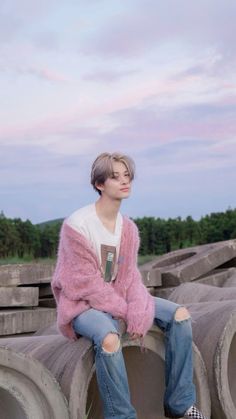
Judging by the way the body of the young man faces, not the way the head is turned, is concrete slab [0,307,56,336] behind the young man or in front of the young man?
behind

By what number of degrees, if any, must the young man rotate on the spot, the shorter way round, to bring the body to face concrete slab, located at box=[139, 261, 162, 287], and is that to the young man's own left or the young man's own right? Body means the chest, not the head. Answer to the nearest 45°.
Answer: approximately 135° to the young man's own left

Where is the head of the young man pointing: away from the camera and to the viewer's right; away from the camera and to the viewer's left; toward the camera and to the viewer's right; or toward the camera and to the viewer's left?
toward the camera and to the viewer's right

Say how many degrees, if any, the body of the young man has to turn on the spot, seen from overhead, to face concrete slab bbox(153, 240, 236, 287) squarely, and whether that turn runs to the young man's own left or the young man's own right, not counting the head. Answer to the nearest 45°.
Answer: approximately 135° to the young man's own left

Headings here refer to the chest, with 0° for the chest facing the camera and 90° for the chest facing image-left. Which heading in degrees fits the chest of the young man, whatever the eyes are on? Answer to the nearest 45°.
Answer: approximately 315°

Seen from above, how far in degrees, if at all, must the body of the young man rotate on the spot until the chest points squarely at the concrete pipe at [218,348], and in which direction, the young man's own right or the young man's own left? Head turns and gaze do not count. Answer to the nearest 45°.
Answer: approximately 90° to the young man's own left
